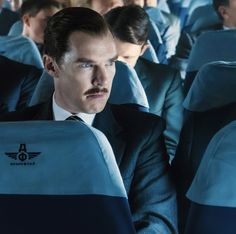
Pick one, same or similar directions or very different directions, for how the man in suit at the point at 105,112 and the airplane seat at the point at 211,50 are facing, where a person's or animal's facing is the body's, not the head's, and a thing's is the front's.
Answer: same or similar directions

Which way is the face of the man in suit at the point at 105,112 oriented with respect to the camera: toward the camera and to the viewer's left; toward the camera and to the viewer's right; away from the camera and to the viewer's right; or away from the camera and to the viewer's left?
toward the camera and to the viewer's right

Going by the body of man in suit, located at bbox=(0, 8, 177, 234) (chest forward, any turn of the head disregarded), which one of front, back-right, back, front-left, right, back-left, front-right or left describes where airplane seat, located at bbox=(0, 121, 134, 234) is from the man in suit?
front

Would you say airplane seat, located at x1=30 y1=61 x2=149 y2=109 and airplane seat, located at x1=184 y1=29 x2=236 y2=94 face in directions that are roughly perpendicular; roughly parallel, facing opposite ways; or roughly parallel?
roughly parallel

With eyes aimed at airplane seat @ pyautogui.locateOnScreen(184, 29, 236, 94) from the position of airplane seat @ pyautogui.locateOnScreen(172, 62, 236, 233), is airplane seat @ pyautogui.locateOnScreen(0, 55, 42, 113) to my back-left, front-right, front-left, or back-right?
front-left

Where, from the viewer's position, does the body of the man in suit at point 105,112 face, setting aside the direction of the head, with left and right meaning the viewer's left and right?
facing the viewer

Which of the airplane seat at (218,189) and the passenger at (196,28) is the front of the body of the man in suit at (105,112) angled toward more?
the airplane seat

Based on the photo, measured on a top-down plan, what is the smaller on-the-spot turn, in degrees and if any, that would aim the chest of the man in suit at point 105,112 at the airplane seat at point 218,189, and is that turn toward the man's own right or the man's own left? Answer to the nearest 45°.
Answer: approximately 45° to the man's own left

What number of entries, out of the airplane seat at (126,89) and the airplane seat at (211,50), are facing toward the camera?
2
